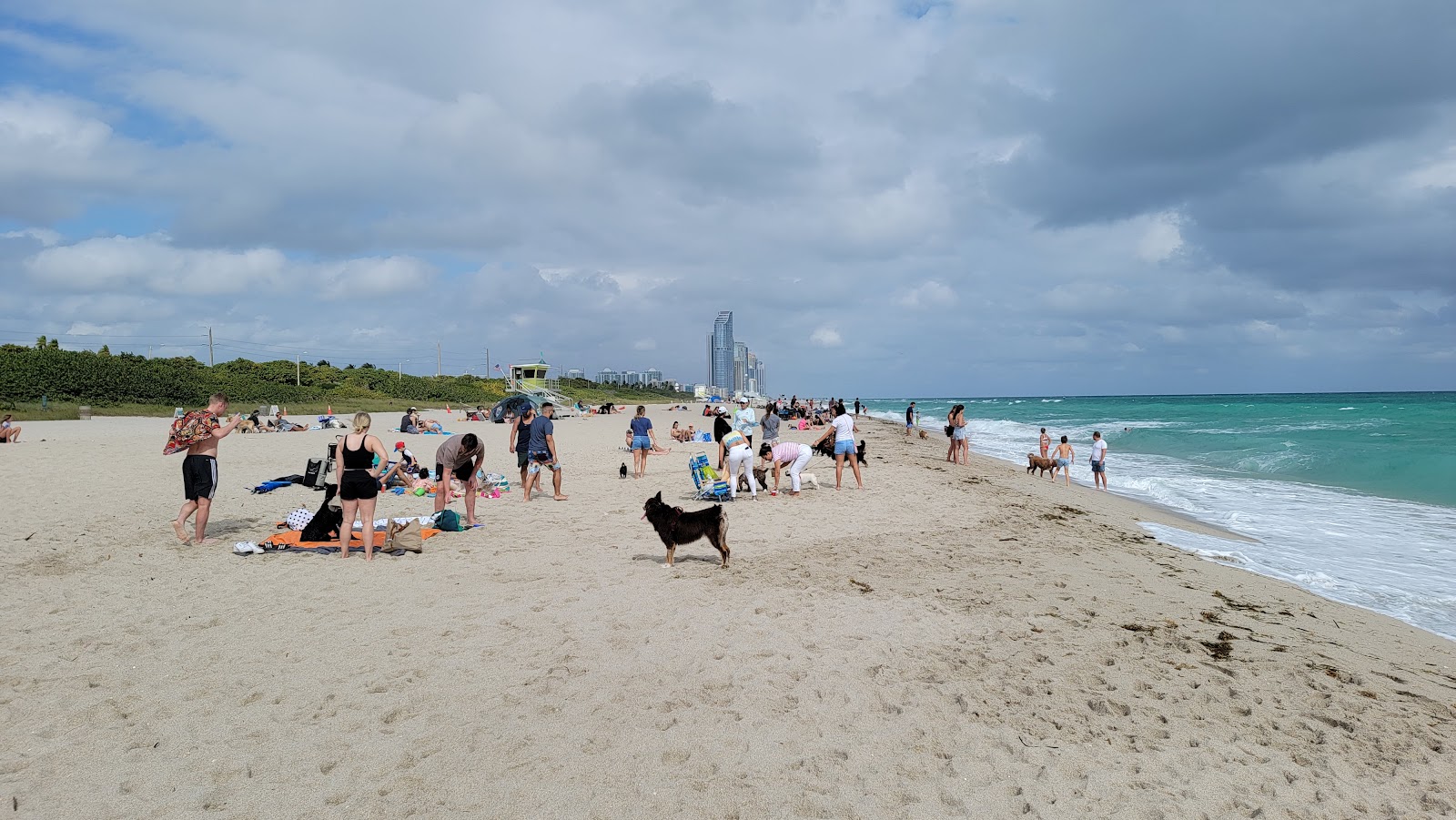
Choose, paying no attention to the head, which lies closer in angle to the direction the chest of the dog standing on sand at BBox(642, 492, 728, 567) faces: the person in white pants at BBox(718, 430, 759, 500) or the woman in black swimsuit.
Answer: the woman in black swimsuit

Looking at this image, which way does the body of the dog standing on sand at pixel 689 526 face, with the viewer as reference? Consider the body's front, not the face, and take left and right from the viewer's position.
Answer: facing to the left of the viewer

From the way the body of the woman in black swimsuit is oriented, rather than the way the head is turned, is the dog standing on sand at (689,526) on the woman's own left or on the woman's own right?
on the woman's own right

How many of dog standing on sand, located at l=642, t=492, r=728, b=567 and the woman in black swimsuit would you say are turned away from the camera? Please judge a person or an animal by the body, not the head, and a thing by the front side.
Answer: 1

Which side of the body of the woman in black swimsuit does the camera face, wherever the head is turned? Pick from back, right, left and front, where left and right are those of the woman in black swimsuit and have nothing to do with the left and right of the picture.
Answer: back

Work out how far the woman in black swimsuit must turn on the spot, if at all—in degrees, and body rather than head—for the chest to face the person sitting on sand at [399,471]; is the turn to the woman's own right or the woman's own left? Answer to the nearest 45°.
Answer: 0° — they already face them

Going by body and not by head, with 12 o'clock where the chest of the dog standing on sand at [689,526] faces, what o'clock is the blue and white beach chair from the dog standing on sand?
The blue and white beach chair is roughly at 3 o'clock from the dog standing on sand.

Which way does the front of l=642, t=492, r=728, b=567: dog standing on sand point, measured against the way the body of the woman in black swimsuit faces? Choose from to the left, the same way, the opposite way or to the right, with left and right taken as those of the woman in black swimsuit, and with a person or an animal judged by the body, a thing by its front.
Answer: to the left
